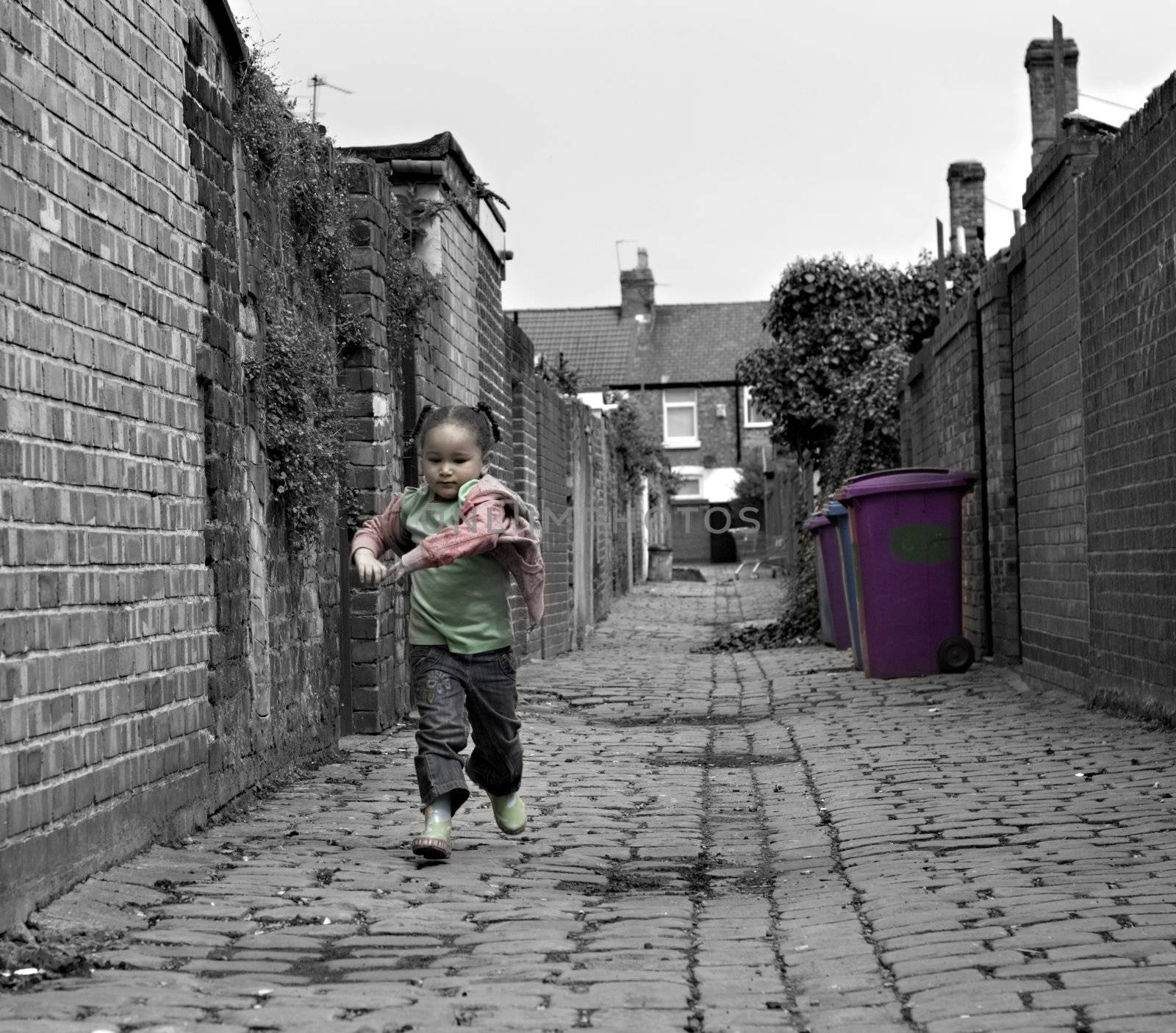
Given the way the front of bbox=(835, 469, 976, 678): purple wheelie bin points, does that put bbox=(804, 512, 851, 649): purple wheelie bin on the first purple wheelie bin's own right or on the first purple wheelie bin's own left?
on the first purple wheelie bin's own right

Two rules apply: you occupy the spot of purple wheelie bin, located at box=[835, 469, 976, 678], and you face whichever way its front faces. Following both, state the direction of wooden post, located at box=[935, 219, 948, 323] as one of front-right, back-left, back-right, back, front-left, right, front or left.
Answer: right

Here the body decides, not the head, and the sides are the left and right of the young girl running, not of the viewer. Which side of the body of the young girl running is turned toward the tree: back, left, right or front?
back

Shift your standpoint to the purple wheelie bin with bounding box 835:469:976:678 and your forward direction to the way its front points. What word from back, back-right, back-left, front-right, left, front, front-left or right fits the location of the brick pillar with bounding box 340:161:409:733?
front-left

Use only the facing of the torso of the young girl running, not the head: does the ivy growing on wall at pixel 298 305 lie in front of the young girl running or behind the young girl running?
behind

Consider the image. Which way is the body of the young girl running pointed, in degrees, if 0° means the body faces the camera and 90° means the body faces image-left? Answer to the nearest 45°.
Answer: approximately 0°

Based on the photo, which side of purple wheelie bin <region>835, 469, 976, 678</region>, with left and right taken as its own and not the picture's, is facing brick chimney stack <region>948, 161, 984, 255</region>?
right

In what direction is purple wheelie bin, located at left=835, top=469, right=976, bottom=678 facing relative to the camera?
to the viewer's left

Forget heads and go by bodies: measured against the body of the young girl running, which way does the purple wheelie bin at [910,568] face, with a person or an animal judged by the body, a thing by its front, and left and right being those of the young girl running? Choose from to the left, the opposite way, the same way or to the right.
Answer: to the right

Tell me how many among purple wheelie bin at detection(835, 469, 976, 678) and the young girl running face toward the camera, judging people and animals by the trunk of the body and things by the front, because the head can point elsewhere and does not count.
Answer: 1

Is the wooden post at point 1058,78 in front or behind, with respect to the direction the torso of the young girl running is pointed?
behind
